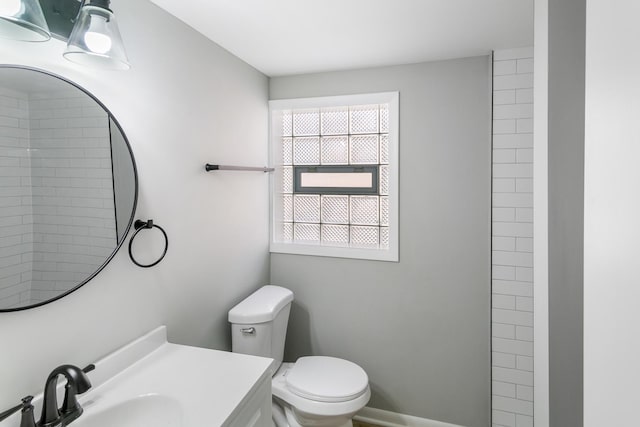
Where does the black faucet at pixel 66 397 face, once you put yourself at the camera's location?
facing the viewer and to the right of the viewer

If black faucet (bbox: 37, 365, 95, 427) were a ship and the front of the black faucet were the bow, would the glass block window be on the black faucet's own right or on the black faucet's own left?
on the black faucet's own left
